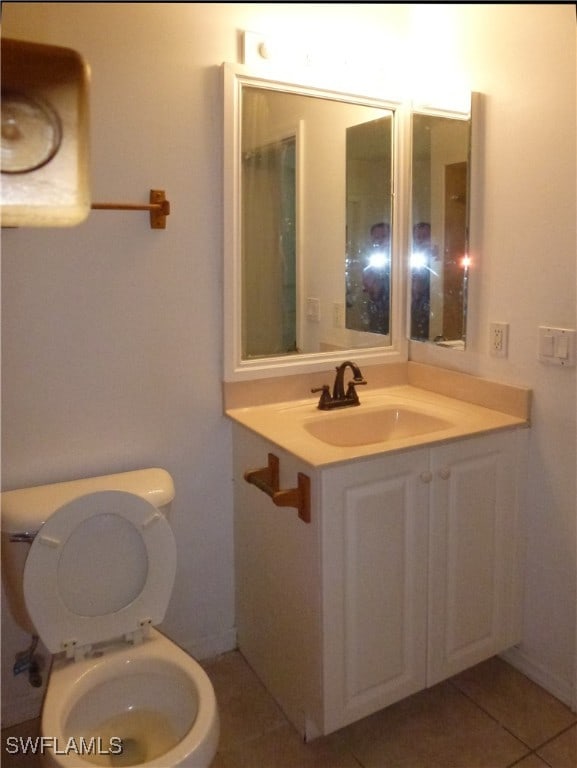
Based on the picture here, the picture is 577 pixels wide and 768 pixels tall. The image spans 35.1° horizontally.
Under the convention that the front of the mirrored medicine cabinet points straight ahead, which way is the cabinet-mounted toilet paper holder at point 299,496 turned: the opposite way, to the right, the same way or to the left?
to the right

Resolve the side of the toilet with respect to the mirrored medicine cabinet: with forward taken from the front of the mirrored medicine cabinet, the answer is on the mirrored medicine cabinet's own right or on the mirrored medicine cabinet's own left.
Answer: on the mirrored medicine cabinet's own right

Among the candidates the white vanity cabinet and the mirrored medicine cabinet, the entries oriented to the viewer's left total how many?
0

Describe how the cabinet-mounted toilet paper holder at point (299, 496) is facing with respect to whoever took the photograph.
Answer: facing the viewer and to the left of the viewer

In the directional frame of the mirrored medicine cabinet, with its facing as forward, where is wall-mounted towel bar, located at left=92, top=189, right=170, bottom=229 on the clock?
The wall-mounted towel bar is roughly at 3 o'clock from the mirrored medicine cabinet.

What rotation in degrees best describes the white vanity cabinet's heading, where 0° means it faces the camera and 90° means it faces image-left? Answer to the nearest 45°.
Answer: approximately 315°

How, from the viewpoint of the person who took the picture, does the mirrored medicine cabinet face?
facing the viewer and to the right of the viewer

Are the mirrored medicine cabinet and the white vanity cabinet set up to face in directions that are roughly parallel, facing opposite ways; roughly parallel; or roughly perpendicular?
roughly parallel
